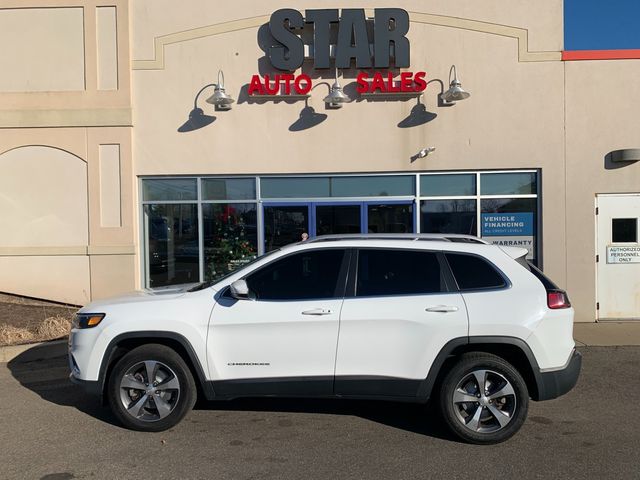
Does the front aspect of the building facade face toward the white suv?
yes

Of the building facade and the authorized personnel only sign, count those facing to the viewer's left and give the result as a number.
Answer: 0

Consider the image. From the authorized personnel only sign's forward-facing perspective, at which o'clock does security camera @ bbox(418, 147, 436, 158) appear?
The security camera is roughly at 2 o'clock from the authorized personnel only sign.

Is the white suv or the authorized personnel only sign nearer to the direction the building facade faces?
the white suv

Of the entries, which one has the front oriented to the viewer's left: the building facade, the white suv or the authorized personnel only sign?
the white suv

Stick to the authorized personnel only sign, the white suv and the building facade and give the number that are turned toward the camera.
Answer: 2

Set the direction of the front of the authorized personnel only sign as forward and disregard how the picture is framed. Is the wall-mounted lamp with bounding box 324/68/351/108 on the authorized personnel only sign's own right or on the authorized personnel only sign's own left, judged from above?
on the authorized personnel only sign's own right

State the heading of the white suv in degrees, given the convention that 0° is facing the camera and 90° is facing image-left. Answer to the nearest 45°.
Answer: approximately 90°

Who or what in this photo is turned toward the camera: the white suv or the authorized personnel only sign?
the authorized personnel only sign

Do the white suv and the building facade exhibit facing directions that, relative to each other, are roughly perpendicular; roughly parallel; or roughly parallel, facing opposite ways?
roughly perpendicular

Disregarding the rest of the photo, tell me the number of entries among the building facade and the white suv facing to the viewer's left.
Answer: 1

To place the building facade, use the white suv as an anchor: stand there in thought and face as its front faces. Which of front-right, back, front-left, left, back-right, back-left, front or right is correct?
right

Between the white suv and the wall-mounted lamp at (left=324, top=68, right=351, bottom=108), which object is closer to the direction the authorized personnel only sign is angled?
the white suv

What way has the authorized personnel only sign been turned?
toward the camera

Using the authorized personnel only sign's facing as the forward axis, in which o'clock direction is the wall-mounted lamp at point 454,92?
The wall-mounted lamp is roughly at 2 o'clock from the authorized personnel only sign.

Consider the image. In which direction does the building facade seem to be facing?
toward the camera
